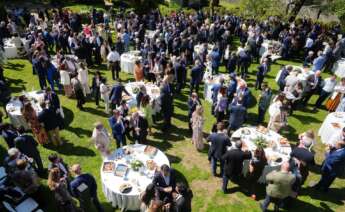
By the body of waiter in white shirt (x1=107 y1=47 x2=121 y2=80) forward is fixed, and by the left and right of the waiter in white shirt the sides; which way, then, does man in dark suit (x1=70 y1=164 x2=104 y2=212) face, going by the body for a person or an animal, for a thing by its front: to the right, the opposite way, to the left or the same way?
to the left

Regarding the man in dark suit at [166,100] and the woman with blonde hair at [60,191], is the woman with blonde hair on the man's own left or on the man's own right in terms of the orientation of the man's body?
on the man's own left

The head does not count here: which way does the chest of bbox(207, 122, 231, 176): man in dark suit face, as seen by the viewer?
away from the camera

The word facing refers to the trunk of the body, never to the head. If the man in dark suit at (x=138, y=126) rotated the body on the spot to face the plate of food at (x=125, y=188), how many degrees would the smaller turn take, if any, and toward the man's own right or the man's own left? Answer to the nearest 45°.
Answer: approximately 45° to the man's own left

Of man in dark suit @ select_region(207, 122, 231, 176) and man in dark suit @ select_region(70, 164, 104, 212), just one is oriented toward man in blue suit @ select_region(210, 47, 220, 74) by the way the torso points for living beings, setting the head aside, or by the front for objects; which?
man in dark suit @ select_region(207, 122, 231, 176)
